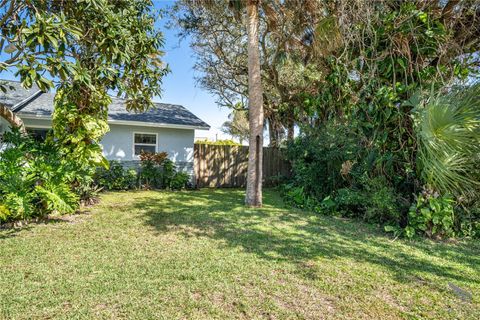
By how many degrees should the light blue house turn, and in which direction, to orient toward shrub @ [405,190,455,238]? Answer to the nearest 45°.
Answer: approximately 45° to its left

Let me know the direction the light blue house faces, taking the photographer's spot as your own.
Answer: facing the viewer

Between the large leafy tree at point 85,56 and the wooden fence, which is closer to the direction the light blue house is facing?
the large leafy tree

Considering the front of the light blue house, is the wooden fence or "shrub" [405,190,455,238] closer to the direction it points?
the shrub

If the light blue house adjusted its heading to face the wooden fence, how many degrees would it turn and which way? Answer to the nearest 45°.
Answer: approximately 90° to its left

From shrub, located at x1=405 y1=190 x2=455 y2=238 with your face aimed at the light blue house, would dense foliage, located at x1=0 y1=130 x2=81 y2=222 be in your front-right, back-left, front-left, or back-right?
front-left

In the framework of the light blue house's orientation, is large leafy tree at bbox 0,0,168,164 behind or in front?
in front

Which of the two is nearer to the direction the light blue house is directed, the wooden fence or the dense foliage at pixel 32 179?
the dense foliage

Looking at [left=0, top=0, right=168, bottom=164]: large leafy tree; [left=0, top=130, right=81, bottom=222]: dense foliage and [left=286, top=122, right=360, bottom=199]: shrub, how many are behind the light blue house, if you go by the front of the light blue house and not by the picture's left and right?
0

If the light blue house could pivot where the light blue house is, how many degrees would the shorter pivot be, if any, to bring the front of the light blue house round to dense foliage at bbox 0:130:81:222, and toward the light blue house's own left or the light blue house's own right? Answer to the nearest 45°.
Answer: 0° — it already faces it

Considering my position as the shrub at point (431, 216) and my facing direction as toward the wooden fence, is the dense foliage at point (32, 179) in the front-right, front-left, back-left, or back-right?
front-left

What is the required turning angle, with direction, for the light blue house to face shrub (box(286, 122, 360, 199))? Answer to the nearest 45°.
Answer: approximately 45° to its left

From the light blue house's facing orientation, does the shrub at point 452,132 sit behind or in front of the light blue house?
in front

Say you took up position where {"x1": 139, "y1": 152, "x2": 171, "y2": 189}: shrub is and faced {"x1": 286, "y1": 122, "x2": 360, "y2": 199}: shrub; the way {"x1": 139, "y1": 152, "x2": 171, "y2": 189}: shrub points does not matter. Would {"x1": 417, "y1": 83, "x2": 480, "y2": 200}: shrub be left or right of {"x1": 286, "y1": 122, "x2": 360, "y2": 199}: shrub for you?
right
